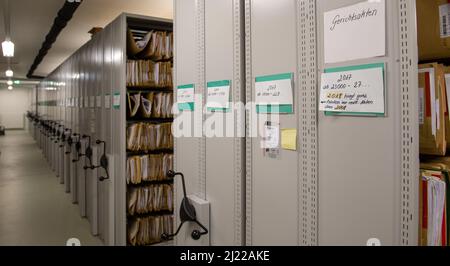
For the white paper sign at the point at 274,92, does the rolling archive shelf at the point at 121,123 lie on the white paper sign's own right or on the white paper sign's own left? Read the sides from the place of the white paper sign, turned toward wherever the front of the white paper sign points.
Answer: on the white paper sign's own right

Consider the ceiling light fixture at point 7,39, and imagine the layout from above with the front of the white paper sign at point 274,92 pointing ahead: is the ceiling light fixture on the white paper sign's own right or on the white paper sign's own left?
on the white paper sign's own right

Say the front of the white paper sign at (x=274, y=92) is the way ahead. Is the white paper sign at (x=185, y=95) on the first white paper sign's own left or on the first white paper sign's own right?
on the first white paper sign's own right

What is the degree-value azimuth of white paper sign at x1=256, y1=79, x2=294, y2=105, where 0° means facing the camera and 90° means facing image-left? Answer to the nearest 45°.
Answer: approximately 45°

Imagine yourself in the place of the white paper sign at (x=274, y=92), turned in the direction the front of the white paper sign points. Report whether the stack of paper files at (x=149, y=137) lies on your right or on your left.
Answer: on your right
